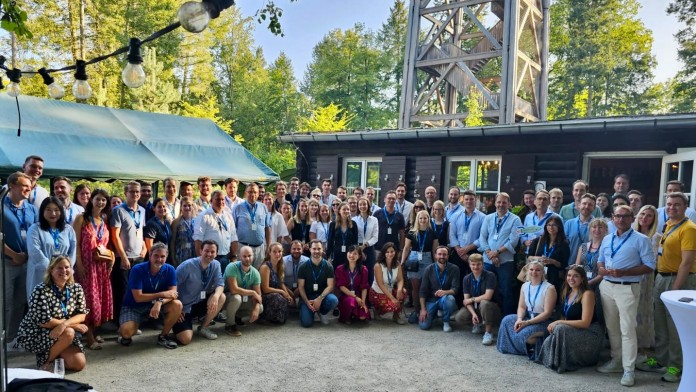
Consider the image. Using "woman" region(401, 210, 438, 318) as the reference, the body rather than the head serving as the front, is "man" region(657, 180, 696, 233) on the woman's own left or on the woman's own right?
on the woman's own left

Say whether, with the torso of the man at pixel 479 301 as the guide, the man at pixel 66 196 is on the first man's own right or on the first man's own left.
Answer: on the first man's own right

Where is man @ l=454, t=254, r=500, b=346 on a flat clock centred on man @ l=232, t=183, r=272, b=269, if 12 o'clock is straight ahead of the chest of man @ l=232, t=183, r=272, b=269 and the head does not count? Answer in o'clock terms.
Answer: man @ l=454, t=254, r=500, b=346 is roughly at 10 o'clock from man @ l=232, t=183, r=272, b=269.

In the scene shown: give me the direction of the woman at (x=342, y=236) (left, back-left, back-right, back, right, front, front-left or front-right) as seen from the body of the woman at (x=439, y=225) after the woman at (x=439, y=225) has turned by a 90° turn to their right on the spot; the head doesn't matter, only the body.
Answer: front

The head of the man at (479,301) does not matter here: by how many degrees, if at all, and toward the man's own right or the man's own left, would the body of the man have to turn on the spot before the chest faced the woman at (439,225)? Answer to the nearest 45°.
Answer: approximately 135° to the man's own right

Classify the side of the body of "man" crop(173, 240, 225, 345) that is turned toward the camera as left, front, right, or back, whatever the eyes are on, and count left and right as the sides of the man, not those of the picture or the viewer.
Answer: front

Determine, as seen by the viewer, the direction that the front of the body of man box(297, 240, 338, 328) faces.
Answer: toward the camera

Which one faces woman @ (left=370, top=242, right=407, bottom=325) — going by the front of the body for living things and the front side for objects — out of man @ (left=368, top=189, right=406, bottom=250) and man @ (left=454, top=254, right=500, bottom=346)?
man @ (left=368, top=189, right=406, bottom=250)

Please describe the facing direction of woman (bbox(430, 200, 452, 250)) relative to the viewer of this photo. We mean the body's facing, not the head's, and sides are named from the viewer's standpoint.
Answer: facing the viewer

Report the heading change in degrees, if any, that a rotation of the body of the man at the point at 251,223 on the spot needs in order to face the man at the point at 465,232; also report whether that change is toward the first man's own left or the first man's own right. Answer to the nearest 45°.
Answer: approximately 90° to the first man's own left

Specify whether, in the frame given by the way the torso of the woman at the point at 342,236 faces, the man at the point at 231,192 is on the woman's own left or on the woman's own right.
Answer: on the woman's own right
